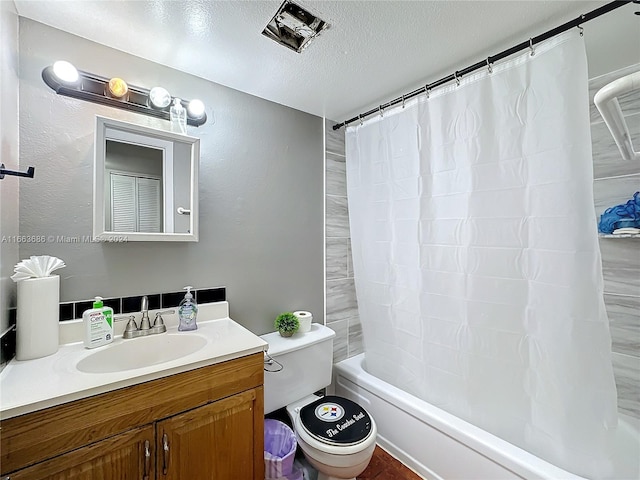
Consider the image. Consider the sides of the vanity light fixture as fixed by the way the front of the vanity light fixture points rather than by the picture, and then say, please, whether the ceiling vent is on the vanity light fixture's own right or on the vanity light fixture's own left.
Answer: on the vanity light fixture's own left

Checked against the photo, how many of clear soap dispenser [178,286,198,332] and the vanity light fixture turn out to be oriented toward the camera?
2

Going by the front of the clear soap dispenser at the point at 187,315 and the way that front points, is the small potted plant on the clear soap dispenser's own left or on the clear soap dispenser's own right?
on the clear soap dispenser's own left

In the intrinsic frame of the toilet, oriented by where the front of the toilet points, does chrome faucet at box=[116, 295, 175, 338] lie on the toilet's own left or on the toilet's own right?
on the toilet's own right

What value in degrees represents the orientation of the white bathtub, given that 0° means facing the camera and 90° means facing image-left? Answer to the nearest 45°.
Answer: approximately 45°
